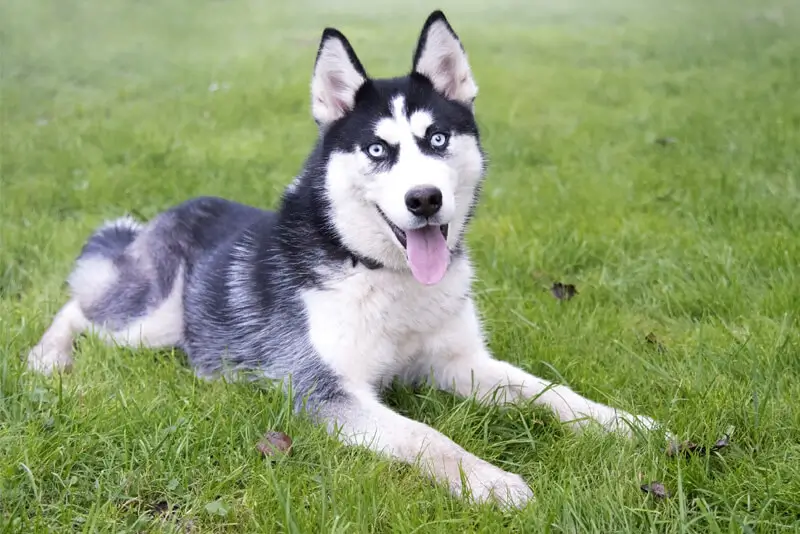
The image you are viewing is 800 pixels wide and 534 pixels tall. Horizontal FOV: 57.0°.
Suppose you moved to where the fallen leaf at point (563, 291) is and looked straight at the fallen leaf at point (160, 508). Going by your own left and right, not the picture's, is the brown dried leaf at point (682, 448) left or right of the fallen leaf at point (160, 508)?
left

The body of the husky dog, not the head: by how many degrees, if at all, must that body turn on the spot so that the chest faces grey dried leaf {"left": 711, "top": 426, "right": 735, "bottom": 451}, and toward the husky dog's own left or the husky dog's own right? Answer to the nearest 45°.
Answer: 0° — it already faces it

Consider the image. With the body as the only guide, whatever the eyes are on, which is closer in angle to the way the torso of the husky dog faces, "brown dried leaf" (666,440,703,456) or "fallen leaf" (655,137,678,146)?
the brown dried leaf

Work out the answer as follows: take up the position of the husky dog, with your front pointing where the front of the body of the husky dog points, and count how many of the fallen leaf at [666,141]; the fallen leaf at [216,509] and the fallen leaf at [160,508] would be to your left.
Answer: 1

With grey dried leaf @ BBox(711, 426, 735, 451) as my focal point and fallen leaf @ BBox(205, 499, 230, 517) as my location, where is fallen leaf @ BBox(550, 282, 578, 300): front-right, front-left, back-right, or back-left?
front-left

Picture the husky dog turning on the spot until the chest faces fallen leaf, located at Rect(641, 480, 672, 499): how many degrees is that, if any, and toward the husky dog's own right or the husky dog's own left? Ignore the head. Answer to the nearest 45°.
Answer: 0° — it already faces it

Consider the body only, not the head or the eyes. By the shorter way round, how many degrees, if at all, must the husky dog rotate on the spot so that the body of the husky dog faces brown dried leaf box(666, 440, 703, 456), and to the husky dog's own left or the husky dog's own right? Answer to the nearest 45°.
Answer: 0° — it already faces it

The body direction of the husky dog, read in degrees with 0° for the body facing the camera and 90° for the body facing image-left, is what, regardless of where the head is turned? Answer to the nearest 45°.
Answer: approximately 315°

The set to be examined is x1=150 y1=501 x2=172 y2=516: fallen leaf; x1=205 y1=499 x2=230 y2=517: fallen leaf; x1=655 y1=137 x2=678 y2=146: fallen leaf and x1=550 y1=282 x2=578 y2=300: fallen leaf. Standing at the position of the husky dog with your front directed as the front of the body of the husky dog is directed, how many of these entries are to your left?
2

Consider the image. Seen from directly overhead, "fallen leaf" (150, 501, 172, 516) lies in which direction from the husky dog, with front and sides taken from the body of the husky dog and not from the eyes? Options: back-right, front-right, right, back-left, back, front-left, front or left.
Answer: right

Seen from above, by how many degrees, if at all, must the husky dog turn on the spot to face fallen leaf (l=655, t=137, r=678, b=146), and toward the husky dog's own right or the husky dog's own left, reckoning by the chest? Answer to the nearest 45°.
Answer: approximately 90° to the husky dog's own left

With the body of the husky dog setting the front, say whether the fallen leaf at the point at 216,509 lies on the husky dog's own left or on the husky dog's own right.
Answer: on the husky dog's own right

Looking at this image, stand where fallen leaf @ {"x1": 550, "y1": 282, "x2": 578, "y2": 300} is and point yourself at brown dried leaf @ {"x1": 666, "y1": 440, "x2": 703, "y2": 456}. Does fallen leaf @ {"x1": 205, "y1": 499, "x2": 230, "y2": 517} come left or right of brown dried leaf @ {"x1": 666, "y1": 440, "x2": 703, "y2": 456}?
right

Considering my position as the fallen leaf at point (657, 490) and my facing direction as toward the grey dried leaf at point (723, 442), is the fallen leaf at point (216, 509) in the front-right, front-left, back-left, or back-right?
back-left

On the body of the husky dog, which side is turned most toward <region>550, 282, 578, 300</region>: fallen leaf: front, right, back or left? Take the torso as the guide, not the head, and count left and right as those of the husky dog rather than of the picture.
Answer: left

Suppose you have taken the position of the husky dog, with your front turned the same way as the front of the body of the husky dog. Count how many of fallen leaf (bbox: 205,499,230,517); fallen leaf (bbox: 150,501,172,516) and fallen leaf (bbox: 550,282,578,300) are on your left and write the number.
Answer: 1

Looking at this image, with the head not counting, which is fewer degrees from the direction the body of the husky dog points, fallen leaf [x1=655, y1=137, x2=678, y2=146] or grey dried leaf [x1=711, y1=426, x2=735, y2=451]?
the grey dried leaf
